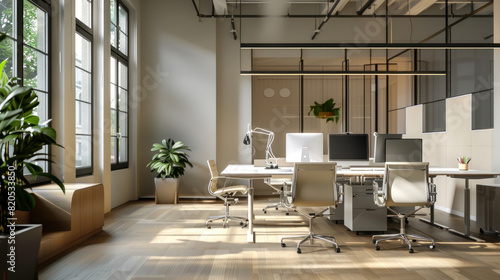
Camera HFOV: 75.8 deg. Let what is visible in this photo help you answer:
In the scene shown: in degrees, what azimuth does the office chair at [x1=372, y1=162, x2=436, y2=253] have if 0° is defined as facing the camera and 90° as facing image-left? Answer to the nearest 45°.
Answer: approximately 180°

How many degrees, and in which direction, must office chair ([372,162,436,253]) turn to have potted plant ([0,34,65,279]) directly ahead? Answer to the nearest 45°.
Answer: approximately 135° to its left

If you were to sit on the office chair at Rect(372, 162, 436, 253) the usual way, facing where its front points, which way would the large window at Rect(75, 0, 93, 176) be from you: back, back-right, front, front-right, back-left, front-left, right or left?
left

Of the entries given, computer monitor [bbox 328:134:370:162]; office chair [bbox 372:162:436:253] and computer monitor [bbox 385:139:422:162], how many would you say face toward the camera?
2

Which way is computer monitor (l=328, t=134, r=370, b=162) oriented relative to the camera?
toward the camera

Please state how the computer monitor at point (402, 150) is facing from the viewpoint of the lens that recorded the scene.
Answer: facing the viewer

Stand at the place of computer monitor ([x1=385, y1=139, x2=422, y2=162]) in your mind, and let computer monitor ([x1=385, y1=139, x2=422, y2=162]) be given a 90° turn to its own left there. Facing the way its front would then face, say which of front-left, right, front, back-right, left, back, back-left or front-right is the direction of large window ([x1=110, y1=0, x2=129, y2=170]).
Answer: back

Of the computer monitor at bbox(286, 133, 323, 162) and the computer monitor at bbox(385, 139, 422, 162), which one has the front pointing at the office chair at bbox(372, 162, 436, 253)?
the computer monitor at bbox(385, 139, 422, 162)

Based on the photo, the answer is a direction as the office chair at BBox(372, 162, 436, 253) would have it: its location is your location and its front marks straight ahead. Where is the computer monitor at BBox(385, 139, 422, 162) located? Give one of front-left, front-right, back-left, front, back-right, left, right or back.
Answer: front

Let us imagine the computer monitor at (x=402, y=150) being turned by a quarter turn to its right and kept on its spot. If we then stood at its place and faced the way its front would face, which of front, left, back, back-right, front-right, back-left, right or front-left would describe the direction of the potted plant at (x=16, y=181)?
front-left

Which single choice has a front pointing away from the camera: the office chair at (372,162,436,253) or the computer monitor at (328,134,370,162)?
the office chair
